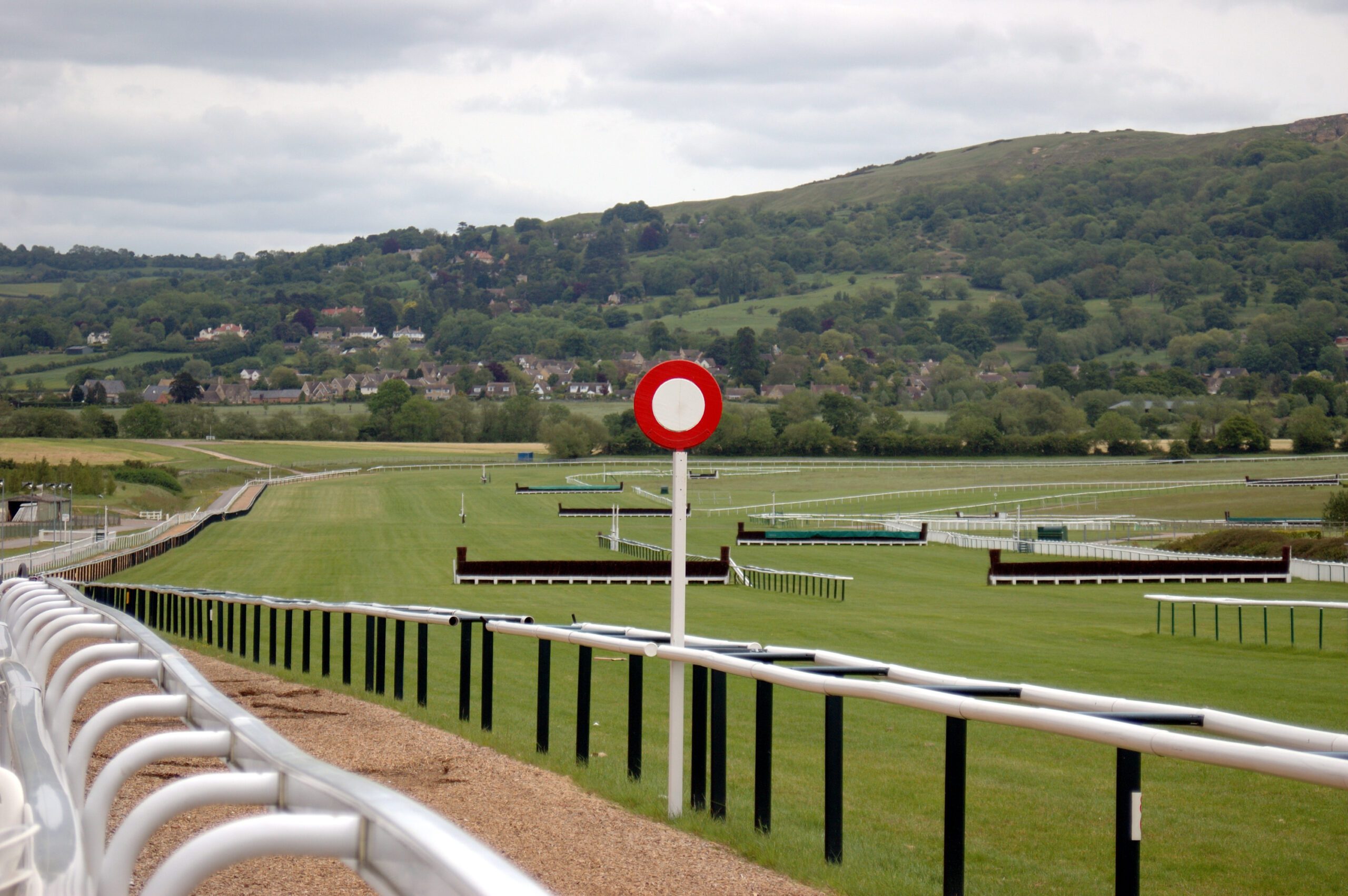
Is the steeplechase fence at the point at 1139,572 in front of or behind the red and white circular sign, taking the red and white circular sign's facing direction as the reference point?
behind

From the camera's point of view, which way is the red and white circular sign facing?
toward the camera

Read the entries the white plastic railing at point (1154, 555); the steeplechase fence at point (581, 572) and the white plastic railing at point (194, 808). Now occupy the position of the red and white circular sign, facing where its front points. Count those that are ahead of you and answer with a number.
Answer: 1

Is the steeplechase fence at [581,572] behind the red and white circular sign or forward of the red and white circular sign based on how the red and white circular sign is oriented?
behind

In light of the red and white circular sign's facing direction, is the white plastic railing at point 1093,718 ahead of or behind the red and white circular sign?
ahead

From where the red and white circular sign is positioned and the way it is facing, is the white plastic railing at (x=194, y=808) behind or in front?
in front

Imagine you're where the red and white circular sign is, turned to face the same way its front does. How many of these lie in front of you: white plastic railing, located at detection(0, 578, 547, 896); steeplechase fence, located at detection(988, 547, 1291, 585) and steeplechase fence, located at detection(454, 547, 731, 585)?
1

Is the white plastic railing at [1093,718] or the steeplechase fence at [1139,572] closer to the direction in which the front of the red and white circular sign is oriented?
the white plastic railing

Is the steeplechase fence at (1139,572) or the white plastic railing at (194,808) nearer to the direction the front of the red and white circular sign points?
the white plastic railing

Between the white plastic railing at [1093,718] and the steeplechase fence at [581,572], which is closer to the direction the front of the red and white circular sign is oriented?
the white plastic railing
